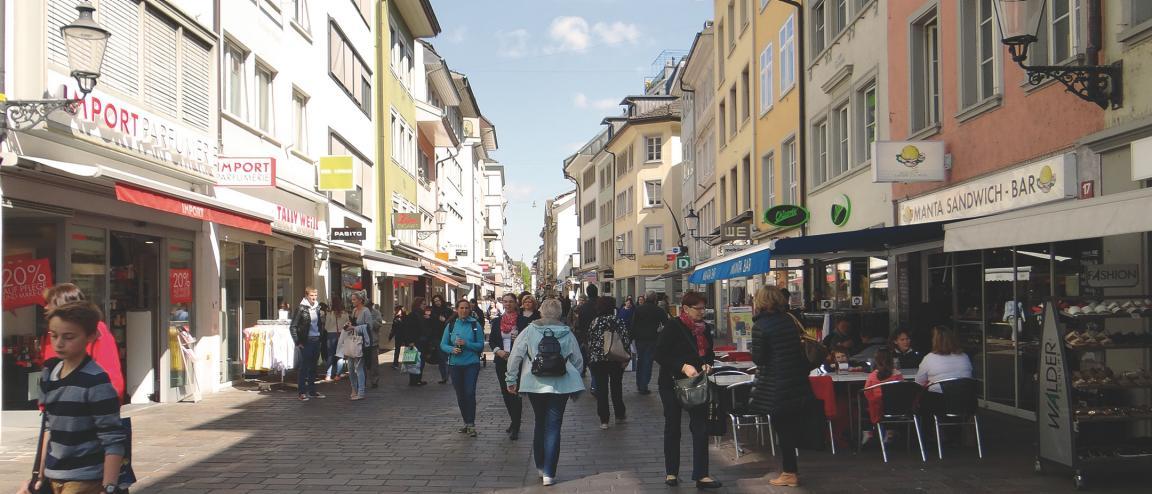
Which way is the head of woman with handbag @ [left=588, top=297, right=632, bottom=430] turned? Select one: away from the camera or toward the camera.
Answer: away from the camera

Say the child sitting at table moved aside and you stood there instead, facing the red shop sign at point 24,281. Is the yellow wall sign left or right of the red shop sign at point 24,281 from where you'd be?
right

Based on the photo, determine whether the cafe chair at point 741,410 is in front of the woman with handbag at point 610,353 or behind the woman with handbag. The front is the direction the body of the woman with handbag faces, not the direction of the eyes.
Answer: behind

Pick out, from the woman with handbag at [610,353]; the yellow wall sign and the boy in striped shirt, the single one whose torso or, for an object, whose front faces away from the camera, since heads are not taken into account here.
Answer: the woman with handbag

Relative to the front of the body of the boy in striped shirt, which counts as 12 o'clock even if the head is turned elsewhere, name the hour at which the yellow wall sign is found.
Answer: The yellow wall sign is roughly at 5 o'clock from the boy in striped shirt.

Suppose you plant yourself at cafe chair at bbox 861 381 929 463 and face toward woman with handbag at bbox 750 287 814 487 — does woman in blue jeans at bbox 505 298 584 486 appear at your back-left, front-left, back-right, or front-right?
front-right

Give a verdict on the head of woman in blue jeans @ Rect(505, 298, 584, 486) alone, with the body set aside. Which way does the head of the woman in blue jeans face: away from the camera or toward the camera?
away from the camera

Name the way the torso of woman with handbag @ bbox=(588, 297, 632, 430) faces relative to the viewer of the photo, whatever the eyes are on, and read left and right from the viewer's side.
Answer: facing away from the viewer

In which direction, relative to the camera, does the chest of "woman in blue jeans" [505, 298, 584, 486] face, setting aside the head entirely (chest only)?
away from the camera
